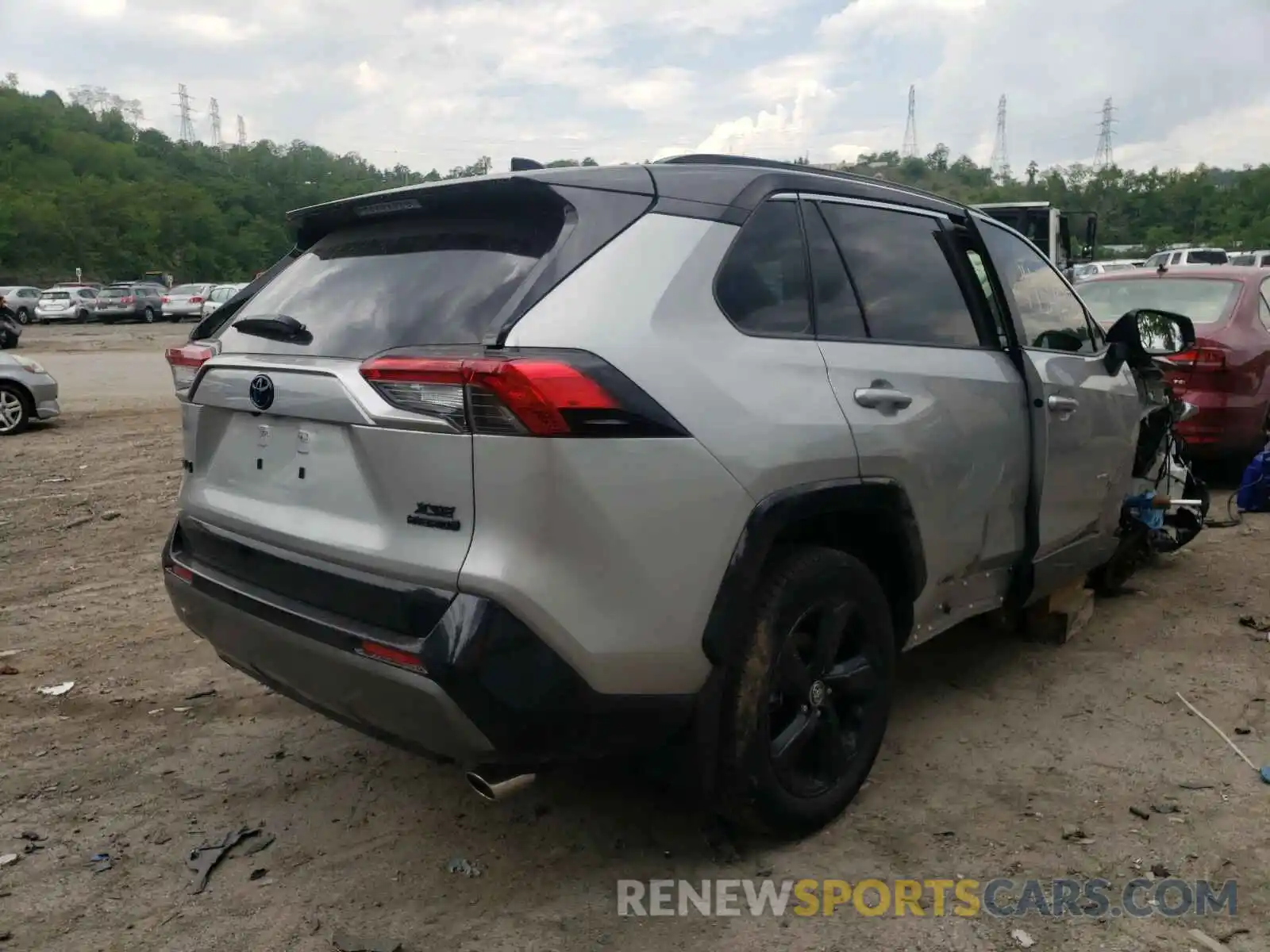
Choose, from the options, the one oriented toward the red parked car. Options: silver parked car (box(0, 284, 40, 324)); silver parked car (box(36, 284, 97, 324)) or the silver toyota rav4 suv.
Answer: the silver toyota rav4 suv

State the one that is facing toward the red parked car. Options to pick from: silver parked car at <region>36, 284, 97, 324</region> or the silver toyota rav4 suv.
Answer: the silver toyota rav4 suv

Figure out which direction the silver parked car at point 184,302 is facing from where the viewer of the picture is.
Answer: facing away from the viewer and to the right of the viewer

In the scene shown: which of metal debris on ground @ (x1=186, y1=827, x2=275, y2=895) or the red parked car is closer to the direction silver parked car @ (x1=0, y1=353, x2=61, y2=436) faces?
the red parked car

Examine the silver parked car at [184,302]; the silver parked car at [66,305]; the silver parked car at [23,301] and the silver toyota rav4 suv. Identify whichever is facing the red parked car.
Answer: the silver toyota rav4 suv

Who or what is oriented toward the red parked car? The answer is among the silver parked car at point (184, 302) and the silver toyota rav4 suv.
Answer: the silver toyota rav4 suv

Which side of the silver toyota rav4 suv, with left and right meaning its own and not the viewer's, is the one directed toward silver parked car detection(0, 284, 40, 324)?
left

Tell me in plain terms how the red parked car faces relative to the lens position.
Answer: facing away from the viewer and to the right of the viewer

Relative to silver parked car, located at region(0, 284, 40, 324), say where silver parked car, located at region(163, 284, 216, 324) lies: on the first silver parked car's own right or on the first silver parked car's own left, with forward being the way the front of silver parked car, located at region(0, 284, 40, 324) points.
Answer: on the first silver parked car's own right

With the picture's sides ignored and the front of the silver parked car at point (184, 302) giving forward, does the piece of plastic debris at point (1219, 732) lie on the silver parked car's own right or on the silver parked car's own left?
on the silver parked car's own right

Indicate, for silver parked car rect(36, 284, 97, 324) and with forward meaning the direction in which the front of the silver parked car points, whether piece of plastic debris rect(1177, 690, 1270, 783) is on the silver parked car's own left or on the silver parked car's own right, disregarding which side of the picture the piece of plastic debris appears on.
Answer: on the silver parked car's own right

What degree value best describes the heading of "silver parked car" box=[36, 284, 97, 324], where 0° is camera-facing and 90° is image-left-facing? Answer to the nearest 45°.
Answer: approximately 225°

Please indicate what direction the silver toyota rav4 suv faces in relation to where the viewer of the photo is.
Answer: facing away from the viewer and to the right of the viewer

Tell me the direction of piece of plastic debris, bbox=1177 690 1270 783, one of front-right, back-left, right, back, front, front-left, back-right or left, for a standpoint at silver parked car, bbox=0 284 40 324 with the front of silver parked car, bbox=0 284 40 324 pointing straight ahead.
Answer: back-right

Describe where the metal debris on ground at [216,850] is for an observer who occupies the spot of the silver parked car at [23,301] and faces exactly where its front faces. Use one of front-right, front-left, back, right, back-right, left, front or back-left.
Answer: back-right
